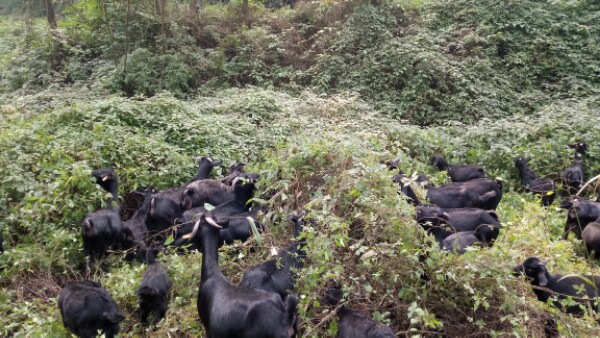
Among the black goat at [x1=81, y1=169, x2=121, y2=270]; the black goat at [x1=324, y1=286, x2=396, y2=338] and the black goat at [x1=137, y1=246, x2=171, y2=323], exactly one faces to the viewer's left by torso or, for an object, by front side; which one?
the black goat at [x1=324, y1=286, x2=396, y2=338]

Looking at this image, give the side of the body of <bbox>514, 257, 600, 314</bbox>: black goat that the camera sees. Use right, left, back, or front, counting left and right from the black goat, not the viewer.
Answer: left

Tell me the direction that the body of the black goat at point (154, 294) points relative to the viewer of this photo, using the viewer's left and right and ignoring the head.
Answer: facing away from the viewer

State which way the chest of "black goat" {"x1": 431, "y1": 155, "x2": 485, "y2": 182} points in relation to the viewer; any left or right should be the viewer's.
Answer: facing to the left of the viewer

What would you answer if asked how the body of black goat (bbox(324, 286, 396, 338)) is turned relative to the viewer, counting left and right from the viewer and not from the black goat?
facing to the left of the viewer

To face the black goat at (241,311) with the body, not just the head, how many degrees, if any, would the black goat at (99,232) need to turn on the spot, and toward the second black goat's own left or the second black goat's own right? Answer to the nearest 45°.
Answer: approximately 135° to the second black goat's own right

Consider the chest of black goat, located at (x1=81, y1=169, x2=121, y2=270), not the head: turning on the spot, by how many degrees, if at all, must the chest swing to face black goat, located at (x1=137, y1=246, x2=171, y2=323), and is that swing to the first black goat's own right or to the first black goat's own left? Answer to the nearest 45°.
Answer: approximately 135° to the first black goat's own right
